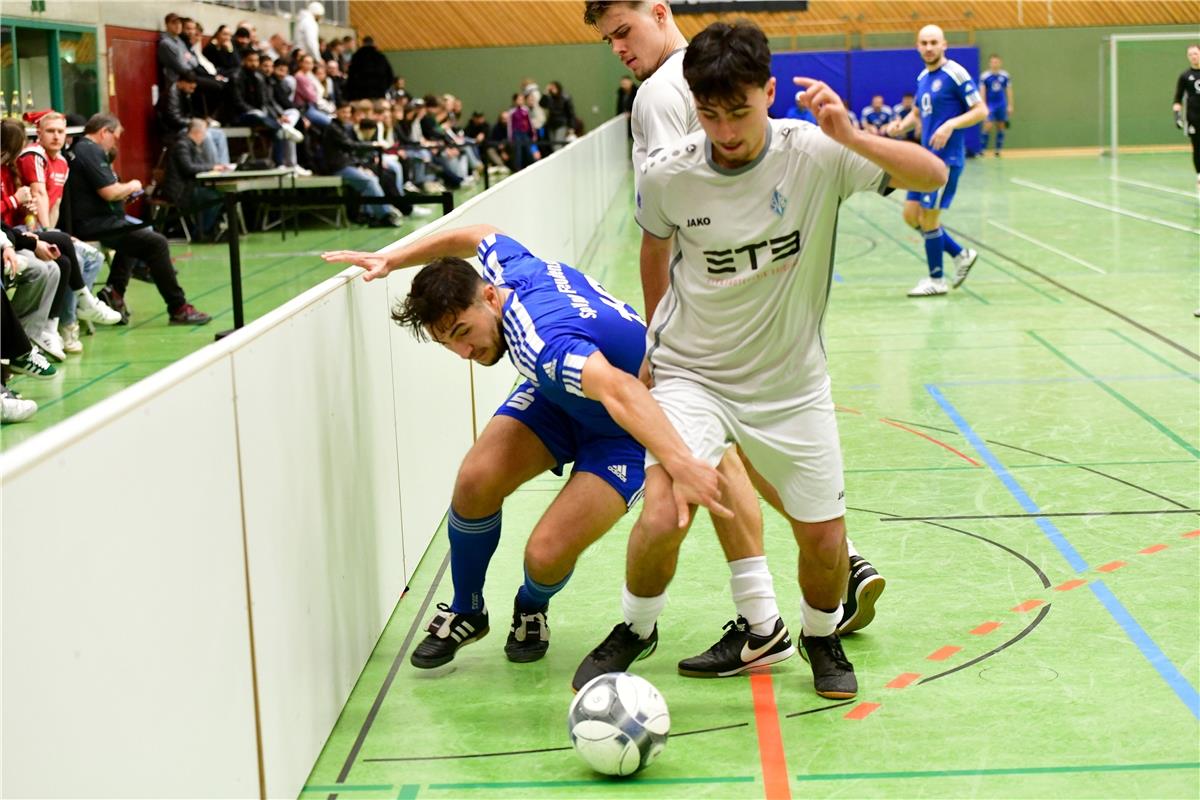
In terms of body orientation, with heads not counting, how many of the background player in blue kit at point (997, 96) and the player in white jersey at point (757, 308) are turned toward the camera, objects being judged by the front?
2

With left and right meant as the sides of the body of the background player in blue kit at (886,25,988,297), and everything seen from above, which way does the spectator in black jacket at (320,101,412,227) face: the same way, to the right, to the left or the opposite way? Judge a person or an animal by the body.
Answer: to the left

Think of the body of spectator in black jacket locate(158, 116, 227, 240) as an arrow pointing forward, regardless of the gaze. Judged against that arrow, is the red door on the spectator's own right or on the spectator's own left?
on the spectator's own left

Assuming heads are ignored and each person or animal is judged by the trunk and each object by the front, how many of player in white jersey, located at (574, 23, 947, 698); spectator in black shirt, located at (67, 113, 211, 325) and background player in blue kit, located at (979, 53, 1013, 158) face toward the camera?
2

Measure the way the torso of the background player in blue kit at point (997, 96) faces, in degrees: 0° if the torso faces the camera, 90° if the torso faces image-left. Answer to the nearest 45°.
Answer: approximately 0°

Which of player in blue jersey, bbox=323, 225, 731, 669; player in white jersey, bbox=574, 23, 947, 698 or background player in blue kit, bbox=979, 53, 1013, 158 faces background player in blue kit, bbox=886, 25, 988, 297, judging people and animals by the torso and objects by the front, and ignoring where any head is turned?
background player in blue kit, bbox=979, 53, 1013, 158

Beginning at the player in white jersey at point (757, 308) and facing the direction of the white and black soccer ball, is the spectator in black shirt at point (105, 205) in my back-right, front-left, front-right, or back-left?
back-right

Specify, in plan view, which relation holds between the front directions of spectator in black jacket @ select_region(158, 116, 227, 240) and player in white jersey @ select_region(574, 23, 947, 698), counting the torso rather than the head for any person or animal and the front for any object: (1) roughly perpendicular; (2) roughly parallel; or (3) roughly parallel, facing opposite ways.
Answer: roughly perpendicular
